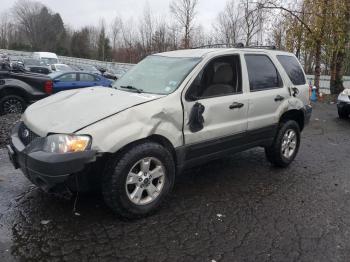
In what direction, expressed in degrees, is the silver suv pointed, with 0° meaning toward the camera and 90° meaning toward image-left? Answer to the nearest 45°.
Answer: approximately 45°
